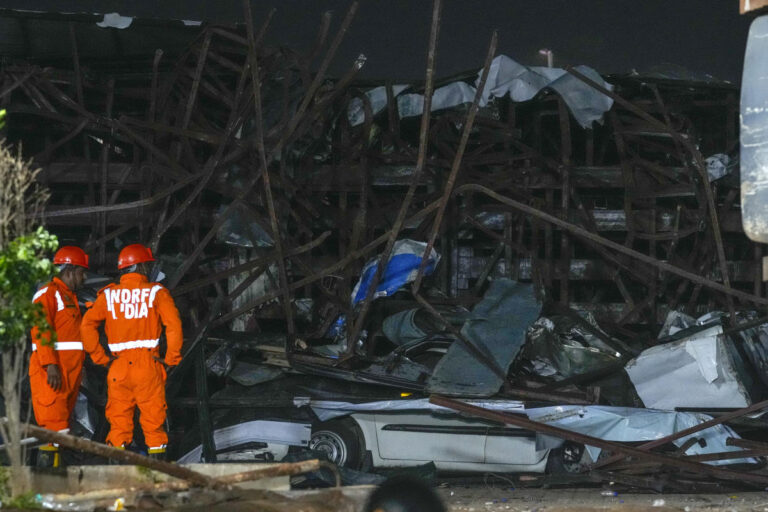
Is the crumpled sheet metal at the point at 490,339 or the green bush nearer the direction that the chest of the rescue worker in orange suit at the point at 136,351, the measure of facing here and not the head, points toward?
the crumpled sheet metal

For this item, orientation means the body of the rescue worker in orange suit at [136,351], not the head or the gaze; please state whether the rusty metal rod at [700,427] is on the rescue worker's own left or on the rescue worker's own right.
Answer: on the rescue worker's own right

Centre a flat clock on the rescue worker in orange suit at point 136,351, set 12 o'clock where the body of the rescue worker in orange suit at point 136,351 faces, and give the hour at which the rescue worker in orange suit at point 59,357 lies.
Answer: the rescue worker in orange suit at point 59,357 is roughly at 10 o'clock from the rescue worker in orange suit at point 136,351.

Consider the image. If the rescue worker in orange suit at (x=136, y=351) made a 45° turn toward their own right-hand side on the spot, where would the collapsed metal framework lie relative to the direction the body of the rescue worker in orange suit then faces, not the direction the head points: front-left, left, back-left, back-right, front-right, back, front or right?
front

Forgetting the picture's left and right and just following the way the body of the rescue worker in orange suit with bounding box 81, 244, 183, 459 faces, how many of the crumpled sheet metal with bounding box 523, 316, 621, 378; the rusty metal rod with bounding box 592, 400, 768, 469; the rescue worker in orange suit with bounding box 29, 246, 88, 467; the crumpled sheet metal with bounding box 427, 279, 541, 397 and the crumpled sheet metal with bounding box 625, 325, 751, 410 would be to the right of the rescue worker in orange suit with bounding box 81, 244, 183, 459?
4

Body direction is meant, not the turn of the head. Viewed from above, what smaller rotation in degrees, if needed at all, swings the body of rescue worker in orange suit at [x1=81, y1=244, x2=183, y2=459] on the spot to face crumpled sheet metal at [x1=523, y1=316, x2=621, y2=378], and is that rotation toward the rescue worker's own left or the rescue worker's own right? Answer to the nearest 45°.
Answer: approximately 90° to the rescue worker's own right

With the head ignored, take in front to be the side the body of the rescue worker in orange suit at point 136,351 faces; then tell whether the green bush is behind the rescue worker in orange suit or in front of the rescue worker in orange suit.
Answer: behind

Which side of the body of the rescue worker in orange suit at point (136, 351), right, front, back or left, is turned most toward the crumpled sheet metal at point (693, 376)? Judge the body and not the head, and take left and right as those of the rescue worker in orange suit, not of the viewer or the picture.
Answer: right

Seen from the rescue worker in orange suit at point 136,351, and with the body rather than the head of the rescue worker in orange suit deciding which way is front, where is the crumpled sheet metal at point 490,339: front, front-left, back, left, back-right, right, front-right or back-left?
right

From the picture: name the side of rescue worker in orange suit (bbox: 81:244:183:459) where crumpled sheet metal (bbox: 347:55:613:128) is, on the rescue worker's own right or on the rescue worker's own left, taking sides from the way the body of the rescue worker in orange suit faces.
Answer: on the rescue worker's own right

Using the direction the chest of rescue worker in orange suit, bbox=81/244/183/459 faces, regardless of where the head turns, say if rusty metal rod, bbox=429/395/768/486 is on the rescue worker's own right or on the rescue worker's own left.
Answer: on the rescue worker's own right

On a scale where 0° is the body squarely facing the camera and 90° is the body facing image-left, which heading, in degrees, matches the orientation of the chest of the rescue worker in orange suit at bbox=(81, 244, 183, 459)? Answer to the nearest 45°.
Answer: approximately 180°

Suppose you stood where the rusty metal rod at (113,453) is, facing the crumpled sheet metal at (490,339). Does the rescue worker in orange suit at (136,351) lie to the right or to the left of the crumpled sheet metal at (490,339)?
left

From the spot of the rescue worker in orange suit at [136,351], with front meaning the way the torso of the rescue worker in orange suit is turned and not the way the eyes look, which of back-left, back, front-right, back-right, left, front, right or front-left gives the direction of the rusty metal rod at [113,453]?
back
